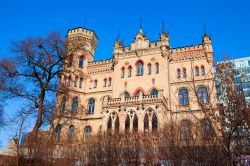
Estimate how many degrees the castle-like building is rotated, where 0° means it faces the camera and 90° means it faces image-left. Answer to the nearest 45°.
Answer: approximately 0°
